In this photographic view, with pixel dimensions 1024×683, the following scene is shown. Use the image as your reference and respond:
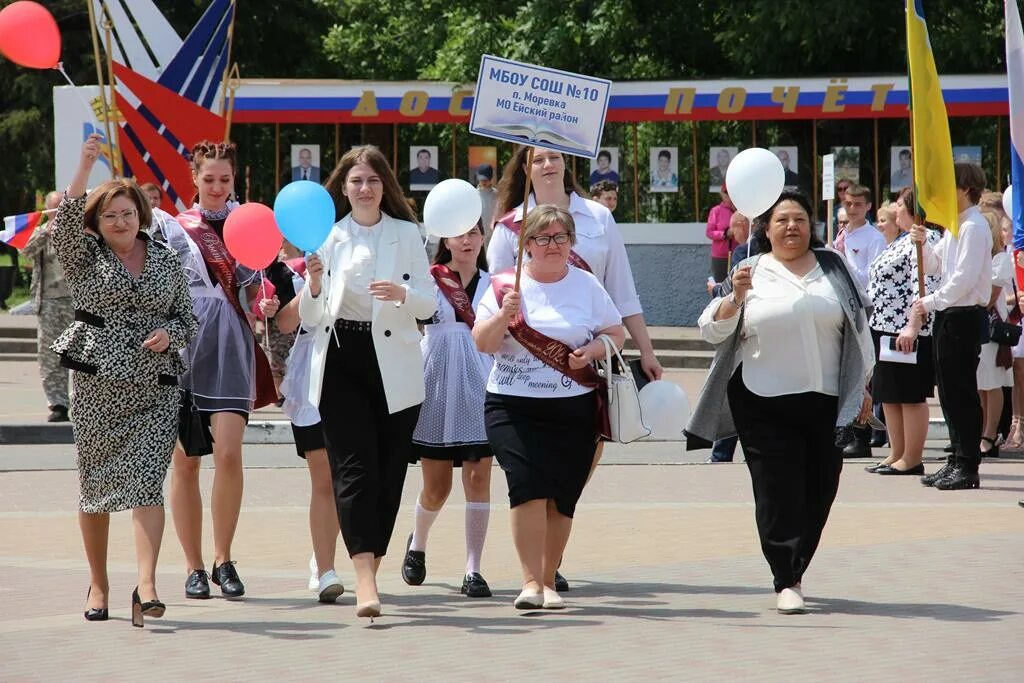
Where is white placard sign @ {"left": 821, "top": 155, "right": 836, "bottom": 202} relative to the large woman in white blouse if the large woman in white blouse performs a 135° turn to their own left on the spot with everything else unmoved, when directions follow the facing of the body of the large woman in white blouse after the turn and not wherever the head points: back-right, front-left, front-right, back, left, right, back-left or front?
front-left

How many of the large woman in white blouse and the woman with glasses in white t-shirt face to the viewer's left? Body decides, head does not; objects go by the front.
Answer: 0

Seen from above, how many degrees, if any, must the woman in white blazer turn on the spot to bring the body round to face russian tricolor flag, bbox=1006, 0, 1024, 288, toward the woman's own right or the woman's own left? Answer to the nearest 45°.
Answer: approximately 135° to the woman's own left

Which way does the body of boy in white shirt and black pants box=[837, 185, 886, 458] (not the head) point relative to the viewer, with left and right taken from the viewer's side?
facing the viewer and to the left of the viewer

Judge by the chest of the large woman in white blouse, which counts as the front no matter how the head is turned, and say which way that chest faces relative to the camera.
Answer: toward the camera

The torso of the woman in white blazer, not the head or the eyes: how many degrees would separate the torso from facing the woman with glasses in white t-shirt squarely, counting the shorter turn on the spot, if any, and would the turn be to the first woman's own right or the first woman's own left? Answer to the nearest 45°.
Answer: approximately 90° to the first woman's own left

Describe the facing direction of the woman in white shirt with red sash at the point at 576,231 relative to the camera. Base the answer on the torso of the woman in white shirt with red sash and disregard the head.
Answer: toward the camera

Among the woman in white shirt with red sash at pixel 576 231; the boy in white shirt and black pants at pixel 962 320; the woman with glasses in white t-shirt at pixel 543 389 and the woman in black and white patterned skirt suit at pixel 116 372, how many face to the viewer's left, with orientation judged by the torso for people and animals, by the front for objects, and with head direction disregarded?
1

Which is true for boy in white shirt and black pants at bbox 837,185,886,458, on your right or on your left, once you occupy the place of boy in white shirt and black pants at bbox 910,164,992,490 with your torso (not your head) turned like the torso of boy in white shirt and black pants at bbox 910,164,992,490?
on your right

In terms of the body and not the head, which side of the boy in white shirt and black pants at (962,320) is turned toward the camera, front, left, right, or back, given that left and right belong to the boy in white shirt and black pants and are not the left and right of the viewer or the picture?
left

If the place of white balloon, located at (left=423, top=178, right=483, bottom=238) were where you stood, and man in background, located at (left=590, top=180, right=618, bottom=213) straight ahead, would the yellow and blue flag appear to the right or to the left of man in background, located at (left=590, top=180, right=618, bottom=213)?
right

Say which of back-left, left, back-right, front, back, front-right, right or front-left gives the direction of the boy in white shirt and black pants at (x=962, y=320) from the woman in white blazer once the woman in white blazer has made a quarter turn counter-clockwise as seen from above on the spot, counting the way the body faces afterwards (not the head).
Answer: front-left

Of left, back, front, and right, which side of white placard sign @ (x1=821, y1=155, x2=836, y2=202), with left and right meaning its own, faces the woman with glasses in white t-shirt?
front

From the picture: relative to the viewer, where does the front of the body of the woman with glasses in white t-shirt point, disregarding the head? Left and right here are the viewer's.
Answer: facing the viewer

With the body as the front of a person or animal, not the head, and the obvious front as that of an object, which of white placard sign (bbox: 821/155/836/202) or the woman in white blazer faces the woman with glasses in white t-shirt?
the white placard sign

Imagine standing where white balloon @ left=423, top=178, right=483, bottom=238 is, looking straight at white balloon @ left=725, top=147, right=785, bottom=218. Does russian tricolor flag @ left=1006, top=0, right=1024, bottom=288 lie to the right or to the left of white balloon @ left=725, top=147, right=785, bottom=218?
left

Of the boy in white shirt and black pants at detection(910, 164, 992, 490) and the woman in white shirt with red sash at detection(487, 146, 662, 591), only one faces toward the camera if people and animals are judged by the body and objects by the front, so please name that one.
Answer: the woman in white shirt with red sash

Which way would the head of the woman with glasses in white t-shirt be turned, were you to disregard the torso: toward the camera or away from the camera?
toward the camera
